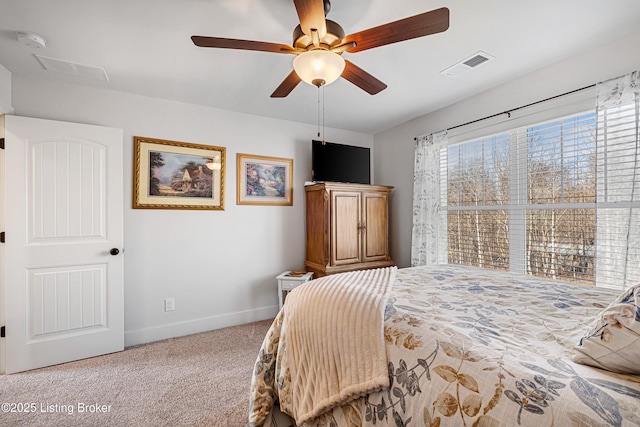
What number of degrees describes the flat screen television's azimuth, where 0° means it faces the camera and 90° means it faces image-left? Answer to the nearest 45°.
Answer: approximately 315°

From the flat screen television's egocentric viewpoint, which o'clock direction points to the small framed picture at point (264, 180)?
The small framed picture is roughly at 4 o'clock from the flat screen television.

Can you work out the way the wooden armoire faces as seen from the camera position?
facing the viewer and to the right of the viewer

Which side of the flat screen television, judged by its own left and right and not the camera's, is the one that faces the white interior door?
right

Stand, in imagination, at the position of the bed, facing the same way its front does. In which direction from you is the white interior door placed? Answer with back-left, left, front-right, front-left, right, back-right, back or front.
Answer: front-left

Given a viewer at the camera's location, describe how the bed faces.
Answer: facing away from the viewer and to the left of the viewer

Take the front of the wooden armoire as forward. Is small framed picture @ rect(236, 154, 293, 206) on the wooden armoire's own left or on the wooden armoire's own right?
on the wooden armoire's own right

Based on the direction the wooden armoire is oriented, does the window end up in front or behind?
in front

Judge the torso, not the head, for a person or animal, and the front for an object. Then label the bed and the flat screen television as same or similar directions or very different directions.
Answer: very different directions

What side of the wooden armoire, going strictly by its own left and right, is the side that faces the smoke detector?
right

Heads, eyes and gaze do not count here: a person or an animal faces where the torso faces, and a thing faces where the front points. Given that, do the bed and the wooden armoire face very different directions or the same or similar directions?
very different directions
